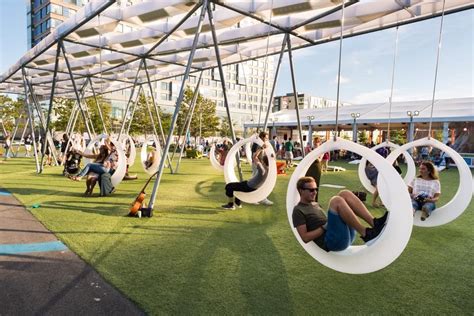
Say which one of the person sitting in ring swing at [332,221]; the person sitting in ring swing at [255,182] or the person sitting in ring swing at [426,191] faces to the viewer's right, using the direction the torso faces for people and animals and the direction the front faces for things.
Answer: the person sitting in ring swing at [332,221]

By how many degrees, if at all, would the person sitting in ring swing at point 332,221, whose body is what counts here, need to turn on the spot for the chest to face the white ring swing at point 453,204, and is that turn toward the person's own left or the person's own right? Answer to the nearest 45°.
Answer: approximately 45° to the person's own left

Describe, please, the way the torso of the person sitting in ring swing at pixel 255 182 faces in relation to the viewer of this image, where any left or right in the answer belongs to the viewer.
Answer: facing to the left of the viewer

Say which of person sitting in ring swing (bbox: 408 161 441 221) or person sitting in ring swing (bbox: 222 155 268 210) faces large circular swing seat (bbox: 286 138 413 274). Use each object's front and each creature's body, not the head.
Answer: person sitting in ring swing (bbox: 408 161 441 221)

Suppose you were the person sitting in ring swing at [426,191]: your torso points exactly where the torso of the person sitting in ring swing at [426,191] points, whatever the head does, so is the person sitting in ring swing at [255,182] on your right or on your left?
on your right

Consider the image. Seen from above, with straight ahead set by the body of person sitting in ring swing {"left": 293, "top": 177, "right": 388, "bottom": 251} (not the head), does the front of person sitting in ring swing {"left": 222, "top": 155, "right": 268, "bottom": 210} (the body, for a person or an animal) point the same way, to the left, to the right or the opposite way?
the opposite way

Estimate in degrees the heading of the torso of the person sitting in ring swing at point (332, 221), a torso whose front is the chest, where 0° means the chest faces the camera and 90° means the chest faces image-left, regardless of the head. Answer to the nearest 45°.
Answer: approximately 270°

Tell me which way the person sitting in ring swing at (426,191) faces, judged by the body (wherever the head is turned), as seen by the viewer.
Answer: toward the camera

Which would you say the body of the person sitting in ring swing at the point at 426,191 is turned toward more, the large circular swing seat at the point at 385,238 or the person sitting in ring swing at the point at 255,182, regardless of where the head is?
the large circular swing seat

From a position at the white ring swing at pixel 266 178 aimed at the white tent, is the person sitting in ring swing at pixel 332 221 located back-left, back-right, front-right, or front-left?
back-right

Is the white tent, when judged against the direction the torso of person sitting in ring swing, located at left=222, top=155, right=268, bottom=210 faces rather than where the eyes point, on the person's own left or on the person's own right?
on the person's own right

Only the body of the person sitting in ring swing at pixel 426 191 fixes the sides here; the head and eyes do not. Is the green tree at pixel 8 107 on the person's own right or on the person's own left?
on the person's own right

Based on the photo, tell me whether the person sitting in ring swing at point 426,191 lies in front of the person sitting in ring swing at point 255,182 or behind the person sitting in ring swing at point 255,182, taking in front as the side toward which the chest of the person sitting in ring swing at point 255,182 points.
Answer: behind
